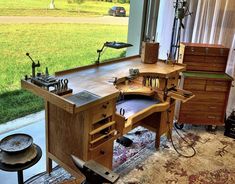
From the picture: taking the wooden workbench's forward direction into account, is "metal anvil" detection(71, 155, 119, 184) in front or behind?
in front

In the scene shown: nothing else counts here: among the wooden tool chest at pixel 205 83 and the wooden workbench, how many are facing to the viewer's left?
0

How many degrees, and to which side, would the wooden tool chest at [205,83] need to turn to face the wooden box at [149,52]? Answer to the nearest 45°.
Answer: approximately 45° to its right

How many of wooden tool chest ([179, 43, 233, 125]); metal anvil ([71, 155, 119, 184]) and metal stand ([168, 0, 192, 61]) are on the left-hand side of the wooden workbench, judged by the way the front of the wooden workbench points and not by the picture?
2

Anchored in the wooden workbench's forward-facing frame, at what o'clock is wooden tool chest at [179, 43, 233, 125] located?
The wooden tool chest is roughly at 9 o'clock from the wooden workbench.

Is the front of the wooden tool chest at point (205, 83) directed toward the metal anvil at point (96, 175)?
yes

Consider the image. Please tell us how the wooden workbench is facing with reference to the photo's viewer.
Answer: facing the viewer and to the right of the viewer

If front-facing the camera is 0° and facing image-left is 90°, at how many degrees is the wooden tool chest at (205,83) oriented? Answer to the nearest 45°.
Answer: approximately 0°

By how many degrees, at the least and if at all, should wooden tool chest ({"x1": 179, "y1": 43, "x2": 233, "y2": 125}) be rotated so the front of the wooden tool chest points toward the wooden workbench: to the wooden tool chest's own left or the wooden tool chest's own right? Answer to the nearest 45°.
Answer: approximately 45° to the wooden tool chest's own right

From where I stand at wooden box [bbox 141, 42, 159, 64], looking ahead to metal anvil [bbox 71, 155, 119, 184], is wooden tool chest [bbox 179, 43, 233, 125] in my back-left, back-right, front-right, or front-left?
back-left

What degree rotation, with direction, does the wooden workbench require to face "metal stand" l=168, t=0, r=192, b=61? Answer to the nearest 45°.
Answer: approximately 90° to its left

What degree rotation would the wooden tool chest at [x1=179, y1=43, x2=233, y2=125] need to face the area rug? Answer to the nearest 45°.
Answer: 0° — it already faces it

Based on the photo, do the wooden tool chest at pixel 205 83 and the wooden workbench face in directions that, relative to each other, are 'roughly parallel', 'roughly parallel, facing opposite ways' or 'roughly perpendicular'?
roughly perpendicular
